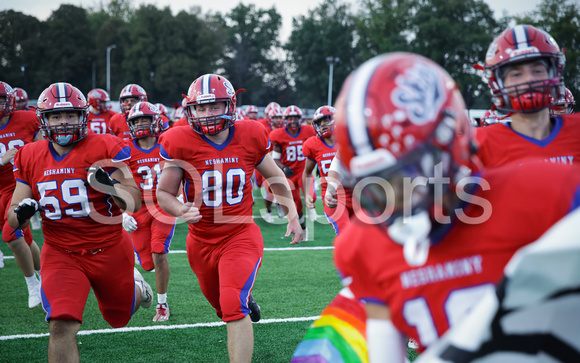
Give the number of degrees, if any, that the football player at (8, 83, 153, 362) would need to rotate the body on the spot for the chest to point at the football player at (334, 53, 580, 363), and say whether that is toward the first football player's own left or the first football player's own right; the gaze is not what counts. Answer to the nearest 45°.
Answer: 0° — they already face them

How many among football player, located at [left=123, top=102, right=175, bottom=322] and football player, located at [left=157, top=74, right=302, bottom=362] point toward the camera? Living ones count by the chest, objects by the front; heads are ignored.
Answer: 2

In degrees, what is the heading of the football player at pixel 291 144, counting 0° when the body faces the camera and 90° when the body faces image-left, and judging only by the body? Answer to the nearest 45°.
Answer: approximately 0°

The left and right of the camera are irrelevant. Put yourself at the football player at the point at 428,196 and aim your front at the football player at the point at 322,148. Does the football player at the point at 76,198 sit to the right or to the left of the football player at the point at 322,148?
left

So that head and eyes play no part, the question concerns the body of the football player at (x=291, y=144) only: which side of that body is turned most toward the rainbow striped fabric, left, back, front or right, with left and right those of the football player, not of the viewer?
front

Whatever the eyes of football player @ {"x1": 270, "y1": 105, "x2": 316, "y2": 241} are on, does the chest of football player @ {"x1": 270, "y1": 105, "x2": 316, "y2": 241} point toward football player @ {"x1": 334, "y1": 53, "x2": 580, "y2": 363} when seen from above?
yes
